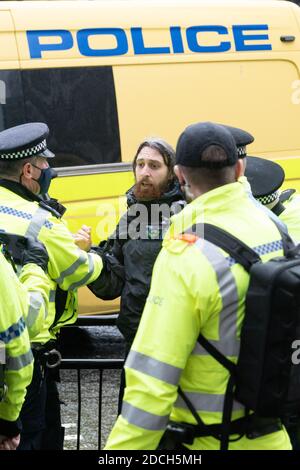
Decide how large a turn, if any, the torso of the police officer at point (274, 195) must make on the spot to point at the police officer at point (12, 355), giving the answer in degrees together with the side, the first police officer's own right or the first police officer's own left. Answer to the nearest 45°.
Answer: approximately 90° to the first police officer's own left

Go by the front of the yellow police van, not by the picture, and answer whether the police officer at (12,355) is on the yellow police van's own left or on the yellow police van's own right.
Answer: on the yellow police van's own left

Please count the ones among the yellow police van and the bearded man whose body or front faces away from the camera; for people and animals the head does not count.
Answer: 0

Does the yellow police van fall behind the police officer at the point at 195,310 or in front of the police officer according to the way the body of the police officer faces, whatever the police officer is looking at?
in front

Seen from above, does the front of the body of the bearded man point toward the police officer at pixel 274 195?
no

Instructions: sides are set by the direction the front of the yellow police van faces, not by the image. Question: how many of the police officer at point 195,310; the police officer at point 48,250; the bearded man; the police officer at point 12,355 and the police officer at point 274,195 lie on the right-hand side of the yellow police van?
0

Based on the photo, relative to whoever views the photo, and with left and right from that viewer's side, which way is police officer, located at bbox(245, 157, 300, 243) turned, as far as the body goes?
facing away from the viewer and to the left of the viewer

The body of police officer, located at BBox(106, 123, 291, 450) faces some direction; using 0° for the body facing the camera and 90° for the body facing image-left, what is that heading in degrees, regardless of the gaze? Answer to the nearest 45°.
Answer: approximately 135°

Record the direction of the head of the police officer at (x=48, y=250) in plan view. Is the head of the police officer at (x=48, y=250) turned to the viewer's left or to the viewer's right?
to the viewer's right

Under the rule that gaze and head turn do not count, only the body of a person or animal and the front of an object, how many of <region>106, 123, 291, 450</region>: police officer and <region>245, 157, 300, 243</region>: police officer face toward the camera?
0

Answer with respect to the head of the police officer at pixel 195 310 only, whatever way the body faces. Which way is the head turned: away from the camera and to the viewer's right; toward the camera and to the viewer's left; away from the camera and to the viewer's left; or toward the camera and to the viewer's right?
away from the camera and to the viewer's left

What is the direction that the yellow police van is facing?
to the viewer's left

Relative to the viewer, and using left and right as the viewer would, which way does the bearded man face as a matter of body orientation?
facing the viewer and to the left of the viewer

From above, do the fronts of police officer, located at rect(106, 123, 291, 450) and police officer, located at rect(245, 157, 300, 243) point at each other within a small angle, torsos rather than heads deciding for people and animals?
no

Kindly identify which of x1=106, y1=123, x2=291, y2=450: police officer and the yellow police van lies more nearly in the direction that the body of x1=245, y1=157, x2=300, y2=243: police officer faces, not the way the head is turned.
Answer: the yellow police van

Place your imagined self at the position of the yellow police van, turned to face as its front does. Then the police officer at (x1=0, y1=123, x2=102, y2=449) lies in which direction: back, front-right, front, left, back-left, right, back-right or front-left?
left

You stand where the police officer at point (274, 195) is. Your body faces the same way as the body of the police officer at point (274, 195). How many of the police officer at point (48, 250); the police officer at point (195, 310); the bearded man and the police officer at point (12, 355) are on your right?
0
